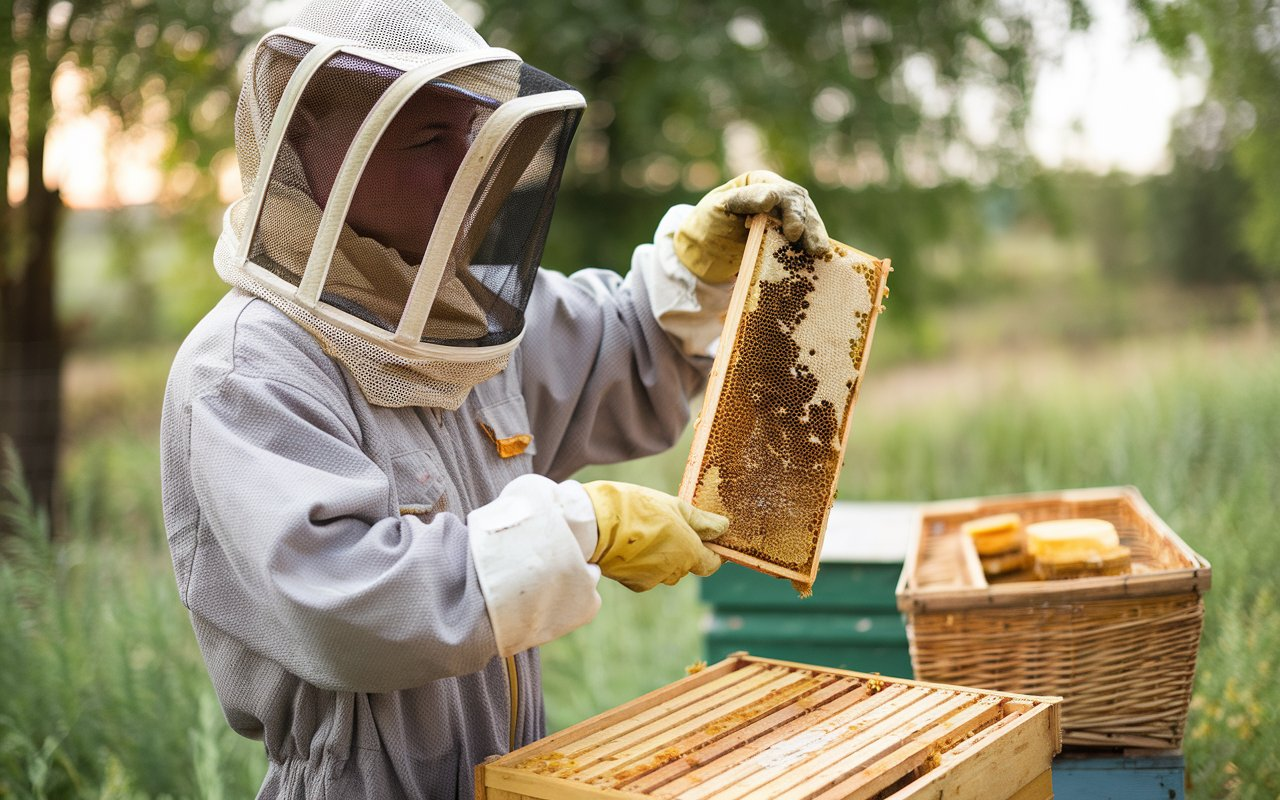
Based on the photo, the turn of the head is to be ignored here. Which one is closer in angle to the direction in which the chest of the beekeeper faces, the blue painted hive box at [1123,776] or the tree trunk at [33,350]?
the blue painted hive box

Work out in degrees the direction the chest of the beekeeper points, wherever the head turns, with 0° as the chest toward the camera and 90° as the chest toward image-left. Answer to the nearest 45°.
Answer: approximately 315°

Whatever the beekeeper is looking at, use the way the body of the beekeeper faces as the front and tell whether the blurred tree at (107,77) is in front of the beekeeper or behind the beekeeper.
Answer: behind

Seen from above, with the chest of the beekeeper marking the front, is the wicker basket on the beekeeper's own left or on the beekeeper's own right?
on the beekeeper's own left

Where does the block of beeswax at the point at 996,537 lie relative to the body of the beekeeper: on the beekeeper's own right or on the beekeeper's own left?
on the beekeeper's own left
